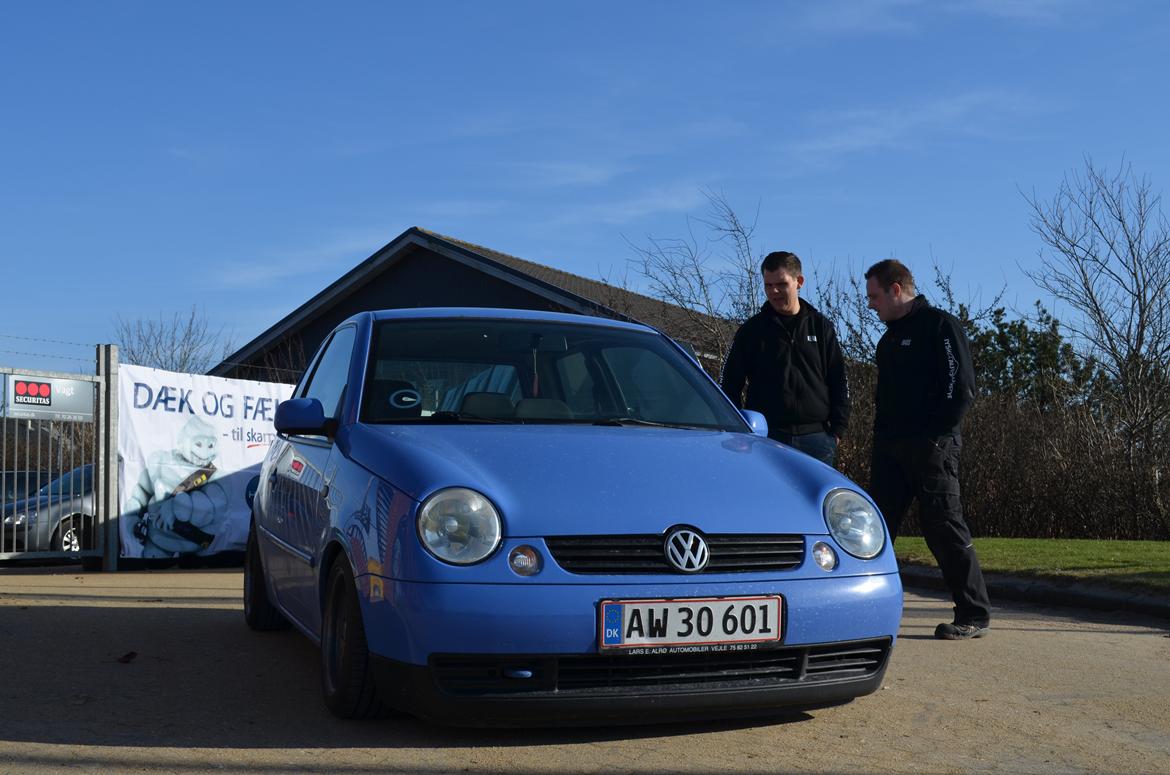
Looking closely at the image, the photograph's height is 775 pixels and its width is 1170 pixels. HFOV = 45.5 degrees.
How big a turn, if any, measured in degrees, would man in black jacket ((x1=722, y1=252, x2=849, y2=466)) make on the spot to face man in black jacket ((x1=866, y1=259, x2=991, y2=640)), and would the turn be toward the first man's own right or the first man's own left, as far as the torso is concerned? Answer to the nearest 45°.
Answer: approximately 90° to the first man's own left

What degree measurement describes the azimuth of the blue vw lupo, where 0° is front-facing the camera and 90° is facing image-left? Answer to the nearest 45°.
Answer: approximately 315°

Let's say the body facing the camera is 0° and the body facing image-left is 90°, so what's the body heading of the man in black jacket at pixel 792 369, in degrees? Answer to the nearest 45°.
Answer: approximately 0°

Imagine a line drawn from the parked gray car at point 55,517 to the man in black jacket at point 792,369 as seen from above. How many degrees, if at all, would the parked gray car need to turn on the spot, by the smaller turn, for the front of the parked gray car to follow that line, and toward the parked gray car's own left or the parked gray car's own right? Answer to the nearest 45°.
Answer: approximately 90° to the parked gray car's own left

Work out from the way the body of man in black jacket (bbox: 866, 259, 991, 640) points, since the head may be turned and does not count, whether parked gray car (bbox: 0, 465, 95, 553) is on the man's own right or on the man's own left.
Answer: on the man's own right

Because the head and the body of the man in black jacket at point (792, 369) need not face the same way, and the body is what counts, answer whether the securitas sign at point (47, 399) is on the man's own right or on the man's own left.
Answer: on the man's own right

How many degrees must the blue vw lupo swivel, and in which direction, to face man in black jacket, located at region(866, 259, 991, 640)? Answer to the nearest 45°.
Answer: approximately 90° to its left

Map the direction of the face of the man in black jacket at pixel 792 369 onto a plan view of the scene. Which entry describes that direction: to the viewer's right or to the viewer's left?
to the viewer's left

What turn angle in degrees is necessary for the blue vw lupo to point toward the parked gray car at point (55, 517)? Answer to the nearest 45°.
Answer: approximately 180°

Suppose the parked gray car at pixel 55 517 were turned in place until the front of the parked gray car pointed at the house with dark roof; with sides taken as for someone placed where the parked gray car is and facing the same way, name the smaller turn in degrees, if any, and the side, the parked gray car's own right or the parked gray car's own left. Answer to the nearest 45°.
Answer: approximately 180°

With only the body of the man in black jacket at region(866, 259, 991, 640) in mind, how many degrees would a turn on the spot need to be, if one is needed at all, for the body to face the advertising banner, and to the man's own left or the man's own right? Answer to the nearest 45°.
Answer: approximately 90° to the man's own right

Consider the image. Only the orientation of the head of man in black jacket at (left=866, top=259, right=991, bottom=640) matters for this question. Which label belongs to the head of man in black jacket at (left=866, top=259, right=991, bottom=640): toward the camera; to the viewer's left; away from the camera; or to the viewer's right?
to the viewer's left
